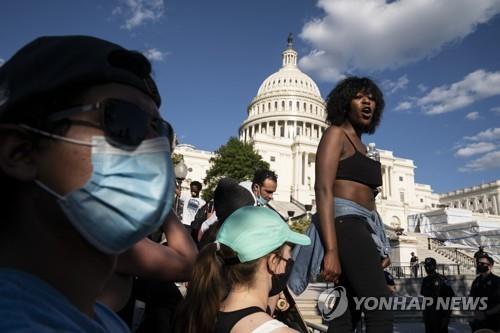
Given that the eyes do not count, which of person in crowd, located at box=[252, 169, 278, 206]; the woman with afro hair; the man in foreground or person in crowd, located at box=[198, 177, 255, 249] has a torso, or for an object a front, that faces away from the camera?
person in crowd, located at box=[198, 177, 255, 249]

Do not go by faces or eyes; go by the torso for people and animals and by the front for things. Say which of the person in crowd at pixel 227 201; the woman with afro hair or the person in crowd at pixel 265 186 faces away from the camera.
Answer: the person in crowd at pixel 227 201

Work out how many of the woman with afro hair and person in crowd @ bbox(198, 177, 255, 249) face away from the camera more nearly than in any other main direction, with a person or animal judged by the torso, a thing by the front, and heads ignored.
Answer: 1

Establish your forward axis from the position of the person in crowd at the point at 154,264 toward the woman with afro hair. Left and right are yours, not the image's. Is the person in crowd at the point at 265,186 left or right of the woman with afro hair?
left

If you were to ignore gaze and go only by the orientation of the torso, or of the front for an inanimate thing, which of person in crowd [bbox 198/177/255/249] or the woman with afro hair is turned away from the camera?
the person in crowd

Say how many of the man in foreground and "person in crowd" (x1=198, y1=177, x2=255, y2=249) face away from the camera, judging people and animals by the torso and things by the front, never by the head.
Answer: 1

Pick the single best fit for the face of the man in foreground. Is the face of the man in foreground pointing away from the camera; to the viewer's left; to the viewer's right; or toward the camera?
to the viewer's right

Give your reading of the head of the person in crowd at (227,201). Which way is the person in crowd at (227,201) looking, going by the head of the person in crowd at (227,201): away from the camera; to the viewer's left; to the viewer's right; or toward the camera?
away from the camera

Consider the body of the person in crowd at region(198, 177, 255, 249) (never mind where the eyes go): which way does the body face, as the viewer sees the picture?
away from the camera

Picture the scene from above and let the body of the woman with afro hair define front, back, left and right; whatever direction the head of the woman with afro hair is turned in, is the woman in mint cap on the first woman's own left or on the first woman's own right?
on the first woman's own right

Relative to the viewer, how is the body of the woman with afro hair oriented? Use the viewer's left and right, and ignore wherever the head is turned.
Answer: facing the viewer and to the right of the viewer
